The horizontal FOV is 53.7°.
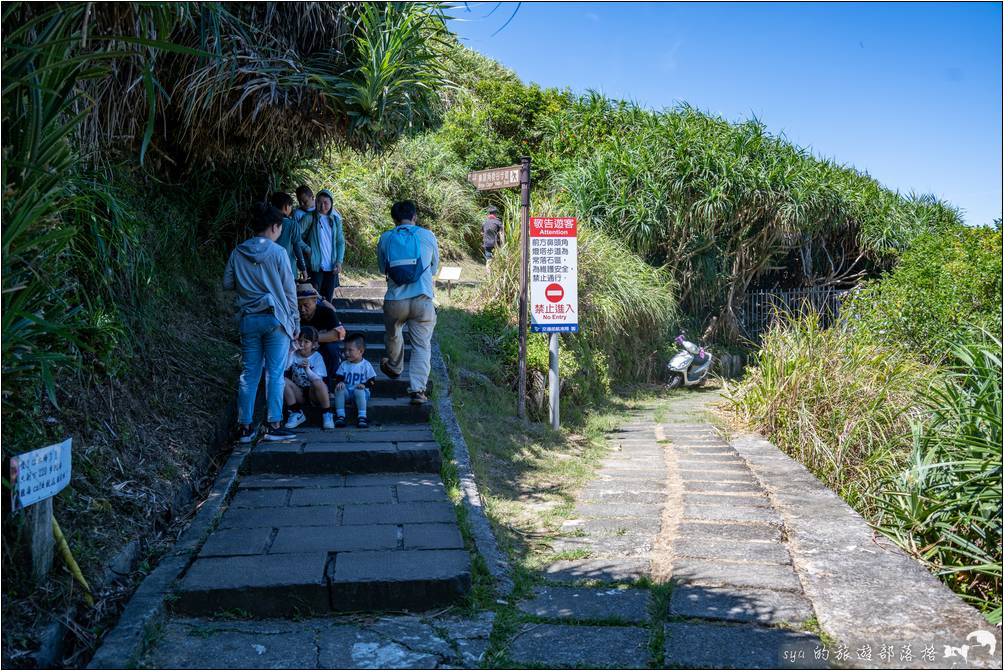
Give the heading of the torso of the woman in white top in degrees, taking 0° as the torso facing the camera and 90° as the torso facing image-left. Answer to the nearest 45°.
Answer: approximately 0°

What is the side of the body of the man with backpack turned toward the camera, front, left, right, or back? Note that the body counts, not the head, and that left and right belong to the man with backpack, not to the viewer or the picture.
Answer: back

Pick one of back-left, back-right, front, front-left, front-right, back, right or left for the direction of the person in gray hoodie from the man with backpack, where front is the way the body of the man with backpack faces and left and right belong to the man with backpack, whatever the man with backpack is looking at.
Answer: back-left

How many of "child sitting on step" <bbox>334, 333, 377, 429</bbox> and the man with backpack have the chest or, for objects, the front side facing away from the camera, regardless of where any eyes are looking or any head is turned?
1

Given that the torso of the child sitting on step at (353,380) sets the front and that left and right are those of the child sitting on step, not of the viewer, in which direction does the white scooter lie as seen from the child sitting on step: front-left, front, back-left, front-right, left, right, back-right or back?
back-left

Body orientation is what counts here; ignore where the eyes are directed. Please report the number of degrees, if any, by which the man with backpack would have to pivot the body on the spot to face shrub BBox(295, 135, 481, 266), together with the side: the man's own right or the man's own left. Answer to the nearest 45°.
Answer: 0° — they already face it

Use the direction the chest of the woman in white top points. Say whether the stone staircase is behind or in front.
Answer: in front

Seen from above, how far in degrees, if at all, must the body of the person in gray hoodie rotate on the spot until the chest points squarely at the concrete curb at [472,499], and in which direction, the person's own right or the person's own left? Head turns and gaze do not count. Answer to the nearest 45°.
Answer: approximately 90° to the person's own right

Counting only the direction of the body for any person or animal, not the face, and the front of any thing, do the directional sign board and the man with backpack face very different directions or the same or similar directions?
very different directions

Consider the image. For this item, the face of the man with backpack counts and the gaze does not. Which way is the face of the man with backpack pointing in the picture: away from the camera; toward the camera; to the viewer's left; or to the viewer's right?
away from the camera

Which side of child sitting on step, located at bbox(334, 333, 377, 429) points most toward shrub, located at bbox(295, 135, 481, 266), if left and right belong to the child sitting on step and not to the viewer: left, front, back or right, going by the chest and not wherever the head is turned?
back

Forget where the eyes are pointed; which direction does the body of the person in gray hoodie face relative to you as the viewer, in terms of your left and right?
facing away from the viewer and to the right of the viewer
